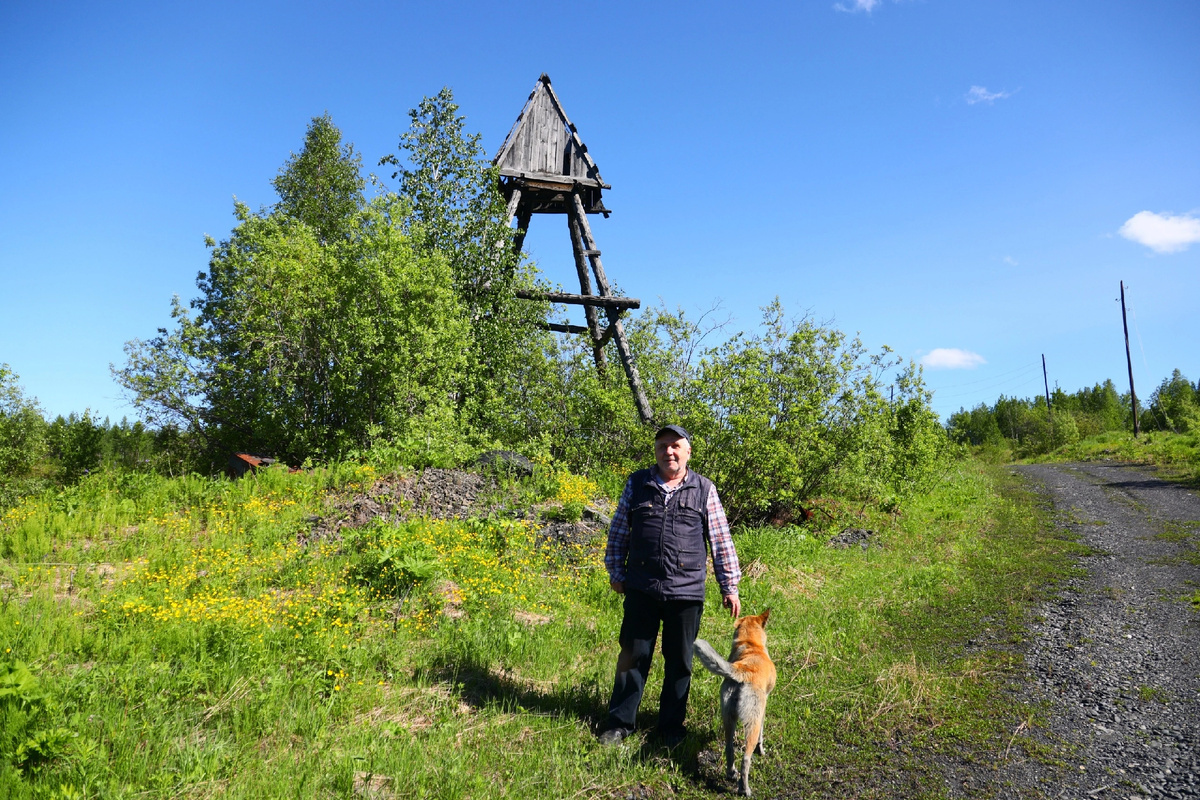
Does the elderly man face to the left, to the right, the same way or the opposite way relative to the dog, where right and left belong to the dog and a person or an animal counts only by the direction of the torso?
the opposite way

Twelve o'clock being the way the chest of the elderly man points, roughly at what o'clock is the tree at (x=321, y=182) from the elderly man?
The tree is roughly at 5 o'clock from the elderly man.

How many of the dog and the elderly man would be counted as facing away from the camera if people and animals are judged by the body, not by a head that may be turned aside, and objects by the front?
1

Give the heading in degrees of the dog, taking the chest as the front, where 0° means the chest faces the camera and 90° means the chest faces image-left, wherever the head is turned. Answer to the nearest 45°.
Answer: approximately 180°

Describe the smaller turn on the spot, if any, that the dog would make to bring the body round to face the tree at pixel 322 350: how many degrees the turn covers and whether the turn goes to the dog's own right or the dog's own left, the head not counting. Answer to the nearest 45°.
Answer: approximately 45° to the dog's own left

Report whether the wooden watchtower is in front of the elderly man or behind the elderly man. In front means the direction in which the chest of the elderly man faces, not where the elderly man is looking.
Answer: behind

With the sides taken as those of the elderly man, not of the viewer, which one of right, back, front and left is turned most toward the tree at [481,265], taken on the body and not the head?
back

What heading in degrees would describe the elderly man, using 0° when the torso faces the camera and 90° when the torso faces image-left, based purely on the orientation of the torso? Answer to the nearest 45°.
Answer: approximately 0°

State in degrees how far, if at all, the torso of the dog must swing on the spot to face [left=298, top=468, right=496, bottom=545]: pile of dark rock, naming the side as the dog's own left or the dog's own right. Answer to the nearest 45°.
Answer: approximately 45° to the dog's own left
